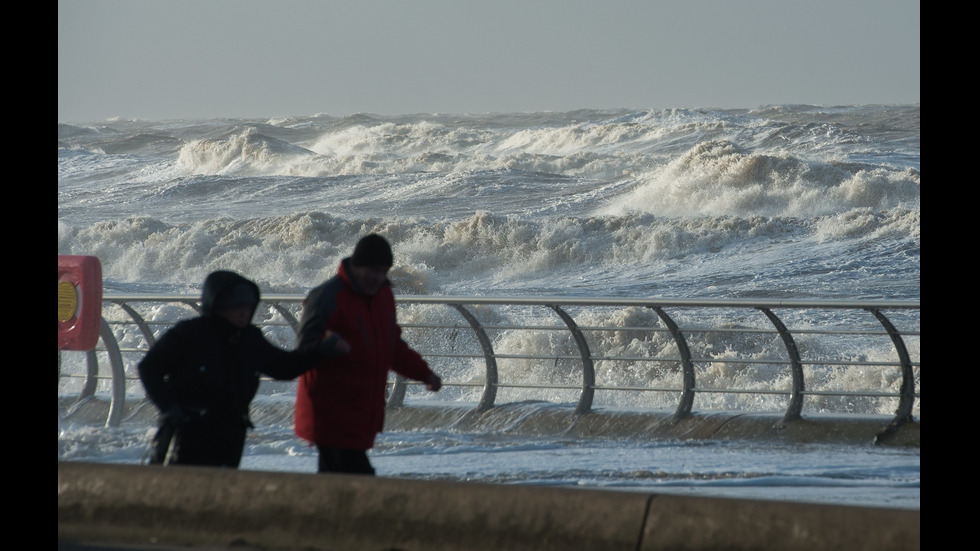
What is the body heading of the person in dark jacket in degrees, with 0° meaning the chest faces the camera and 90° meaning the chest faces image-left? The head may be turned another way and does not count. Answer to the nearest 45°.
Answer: approximately 315°

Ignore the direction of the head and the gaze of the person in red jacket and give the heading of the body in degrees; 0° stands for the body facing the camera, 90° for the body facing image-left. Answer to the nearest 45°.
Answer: approximately 315°
